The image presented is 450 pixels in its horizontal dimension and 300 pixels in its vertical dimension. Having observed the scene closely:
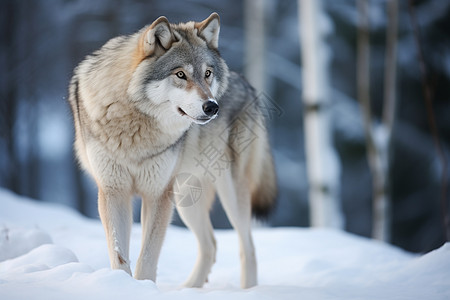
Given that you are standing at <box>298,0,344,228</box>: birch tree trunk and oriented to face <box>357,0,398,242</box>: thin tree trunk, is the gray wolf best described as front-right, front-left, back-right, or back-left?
back-right

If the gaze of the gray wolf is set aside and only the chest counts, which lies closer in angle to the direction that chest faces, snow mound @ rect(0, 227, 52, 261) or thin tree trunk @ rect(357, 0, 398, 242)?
the snow mound

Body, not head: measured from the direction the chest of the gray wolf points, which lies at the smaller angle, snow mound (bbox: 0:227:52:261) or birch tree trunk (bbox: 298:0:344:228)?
the snow mound

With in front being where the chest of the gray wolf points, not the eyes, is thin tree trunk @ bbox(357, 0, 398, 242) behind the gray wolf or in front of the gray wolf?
behind

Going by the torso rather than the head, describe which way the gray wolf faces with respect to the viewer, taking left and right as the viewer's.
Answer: facing the viewer and to the left of the viewer

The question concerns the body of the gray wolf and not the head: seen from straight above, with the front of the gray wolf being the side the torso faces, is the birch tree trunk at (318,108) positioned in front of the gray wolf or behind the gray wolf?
behind

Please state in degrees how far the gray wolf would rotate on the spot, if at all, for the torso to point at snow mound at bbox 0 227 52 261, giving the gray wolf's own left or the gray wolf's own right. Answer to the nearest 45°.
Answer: approximately 90° to the gray wolf's own right
